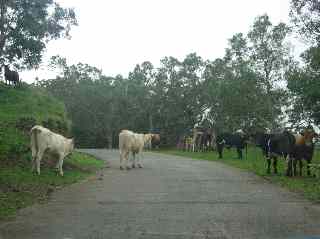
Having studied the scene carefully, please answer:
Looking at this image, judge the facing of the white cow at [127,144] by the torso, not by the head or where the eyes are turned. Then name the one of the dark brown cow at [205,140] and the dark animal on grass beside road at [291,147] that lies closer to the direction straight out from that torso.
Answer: the dark brown cow

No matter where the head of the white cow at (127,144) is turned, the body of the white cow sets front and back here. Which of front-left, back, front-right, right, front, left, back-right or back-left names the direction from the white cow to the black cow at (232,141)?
front

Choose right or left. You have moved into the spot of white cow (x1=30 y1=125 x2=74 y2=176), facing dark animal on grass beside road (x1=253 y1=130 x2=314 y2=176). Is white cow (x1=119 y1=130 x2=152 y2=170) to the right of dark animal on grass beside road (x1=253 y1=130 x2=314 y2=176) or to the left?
left

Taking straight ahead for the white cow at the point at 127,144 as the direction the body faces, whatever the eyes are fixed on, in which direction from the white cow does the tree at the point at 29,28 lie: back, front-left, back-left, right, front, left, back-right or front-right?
left

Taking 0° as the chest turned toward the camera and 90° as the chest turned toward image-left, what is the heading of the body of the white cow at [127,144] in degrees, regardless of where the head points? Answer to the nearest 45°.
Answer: approximately 225°
